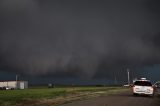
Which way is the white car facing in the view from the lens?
facing away from the viewer
